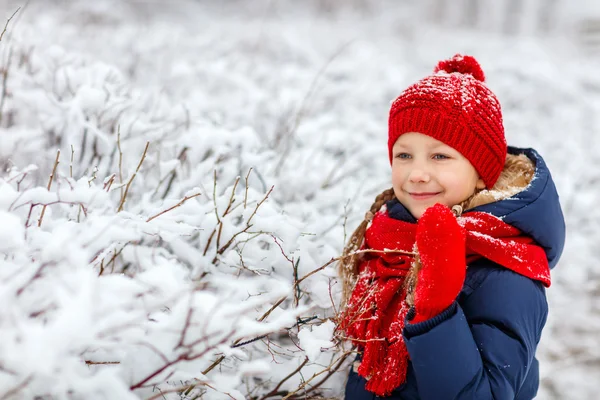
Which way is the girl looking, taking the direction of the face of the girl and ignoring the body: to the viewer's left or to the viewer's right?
to the viewer's left
